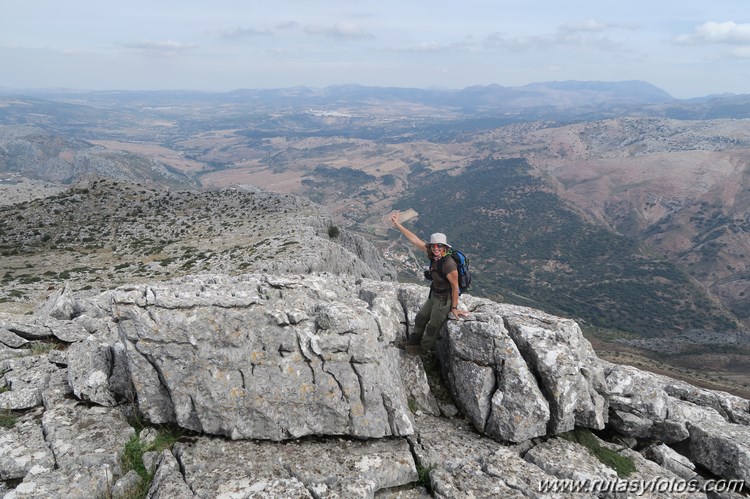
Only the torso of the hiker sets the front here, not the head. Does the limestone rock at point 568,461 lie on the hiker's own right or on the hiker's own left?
on the hiker's own left

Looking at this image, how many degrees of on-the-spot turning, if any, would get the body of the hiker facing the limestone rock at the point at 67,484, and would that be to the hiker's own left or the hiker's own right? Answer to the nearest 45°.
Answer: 0° — they already face it

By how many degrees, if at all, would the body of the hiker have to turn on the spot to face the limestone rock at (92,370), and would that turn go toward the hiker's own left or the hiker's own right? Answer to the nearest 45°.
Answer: approximately 45° to the hiker's own right

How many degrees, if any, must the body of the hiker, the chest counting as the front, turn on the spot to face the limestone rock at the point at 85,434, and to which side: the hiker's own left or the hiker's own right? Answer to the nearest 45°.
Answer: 0° — they already face it

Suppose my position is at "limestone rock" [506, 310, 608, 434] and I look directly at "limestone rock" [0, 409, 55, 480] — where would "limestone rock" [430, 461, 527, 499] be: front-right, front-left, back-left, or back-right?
front-left

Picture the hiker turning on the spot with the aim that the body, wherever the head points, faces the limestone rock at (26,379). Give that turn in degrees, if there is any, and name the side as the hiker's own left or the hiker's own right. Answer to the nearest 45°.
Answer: approximately 45° to the hiker's own right

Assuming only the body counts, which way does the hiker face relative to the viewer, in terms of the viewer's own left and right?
facing the viewer and to the left of the viewer
